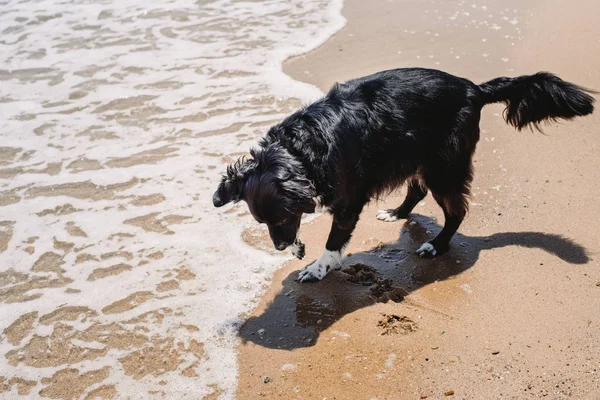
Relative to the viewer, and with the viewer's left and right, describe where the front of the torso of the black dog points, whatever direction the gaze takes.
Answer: facing the viewer and to the left of the viewer
